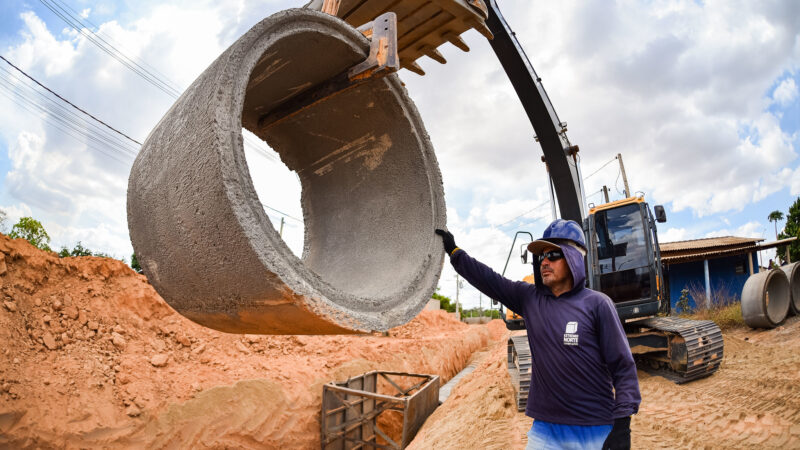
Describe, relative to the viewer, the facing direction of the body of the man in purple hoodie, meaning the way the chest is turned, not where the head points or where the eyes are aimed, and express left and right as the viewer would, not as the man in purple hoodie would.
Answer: facing the viewer and to the left of the viewer

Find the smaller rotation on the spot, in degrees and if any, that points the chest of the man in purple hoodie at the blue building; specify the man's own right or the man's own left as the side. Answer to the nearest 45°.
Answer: approximately 135° to the man's own right

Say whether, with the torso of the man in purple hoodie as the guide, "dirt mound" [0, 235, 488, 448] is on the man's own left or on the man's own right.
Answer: on the man's own right
